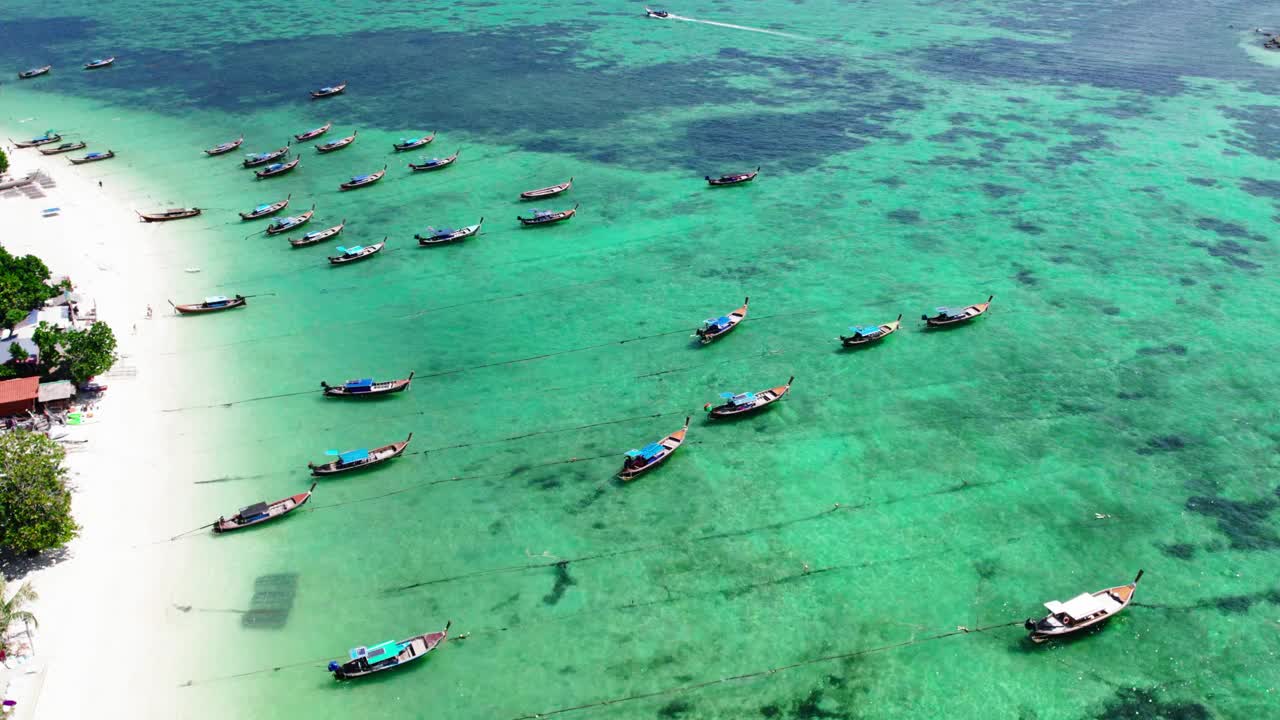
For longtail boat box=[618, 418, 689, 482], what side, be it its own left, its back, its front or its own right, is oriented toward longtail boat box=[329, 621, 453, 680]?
back

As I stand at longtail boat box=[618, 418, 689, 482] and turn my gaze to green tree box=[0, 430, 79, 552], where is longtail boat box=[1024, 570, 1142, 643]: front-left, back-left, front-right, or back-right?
back-left

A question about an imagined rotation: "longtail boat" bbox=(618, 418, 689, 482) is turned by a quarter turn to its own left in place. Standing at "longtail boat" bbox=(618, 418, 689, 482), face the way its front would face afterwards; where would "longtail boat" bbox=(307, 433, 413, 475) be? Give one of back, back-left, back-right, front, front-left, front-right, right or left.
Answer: front-left

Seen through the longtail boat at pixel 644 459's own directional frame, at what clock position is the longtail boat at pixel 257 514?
the longtail boat at pixel 257 514 is roughly at 7 o'clock from the longtail boat at pixel 644 459.

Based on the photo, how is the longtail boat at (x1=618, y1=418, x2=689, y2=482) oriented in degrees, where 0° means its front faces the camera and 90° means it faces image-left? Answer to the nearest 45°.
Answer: approximately 225°

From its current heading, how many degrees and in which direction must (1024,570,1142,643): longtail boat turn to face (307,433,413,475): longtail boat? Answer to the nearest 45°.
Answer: approximately 135° to its left

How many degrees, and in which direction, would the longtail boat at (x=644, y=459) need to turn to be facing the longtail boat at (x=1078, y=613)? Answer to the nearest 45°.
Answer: approximately 90° to its right

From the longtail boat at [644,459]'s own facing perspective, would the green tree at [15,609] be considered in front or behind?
behind

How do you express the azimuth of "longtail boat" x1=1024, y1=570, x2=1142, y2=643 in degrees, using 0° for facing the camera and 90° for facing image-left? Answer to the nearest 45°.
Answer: approximately 225°

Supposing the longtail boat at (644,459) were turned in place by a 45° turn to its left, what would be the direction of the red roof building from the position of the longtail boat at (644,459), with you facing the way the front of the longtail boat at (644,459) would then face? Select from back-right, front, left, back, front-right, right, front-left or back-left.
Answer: left

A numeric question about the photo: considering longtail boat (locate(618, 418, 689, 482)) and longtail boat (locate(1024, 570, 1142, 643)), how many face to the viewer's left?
0

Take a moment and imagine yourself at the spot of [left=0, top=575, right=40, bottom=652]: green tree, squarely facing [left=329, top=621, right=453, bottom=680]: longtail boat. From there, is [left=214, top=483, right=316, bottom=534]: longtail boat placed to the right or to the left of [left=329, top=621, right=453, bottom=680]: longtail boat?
left

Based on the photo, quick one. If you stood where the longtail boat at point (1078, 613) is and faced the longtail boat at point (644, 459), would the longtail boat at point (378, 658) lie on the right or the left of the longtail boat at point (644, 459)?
left
